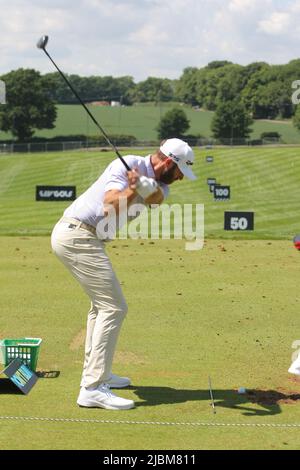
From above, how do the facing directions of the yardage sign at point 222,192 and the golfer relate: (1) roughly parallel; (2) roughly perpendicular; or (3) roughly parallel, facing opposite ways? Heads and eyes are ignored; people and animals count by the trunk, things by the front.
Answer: roughly perpendicular

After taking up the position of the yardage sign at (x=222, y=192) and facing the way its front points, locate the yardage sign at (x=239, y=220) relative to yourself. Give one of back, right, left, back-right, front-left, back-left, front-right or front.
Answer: front

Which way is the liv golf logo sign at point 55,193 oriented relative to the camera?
toward the camera

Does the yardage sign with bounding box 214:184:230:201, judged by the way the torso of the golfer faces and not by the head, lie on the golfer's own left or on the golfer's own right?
on the golfer's own left

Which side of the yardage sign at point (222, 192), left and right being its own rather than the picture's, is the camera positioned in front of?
front

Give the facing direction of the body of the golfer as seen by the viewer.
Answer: to the viewer's right

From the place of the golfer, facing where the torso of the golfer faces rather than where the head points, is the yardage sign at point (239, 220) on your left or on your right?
on your left

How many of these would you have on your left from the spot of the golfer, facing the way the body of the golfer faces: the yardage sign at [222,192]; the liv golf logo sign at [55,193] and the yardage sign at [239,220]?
3

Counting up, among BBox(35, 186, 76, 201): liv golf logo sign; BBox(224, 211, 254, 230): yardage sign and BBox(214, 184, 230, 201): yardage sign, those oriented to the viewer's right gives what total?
0

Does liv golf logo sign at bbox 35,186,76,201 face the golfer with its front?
yes

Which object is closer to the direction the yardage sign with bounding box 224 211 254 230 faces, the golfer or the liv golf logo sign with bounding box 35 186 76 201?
the golfer

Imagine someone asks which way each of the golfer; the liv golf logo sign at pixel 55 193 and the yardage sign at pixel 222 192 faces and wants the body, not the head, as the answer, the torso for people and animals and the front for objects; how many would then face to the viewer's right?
1
